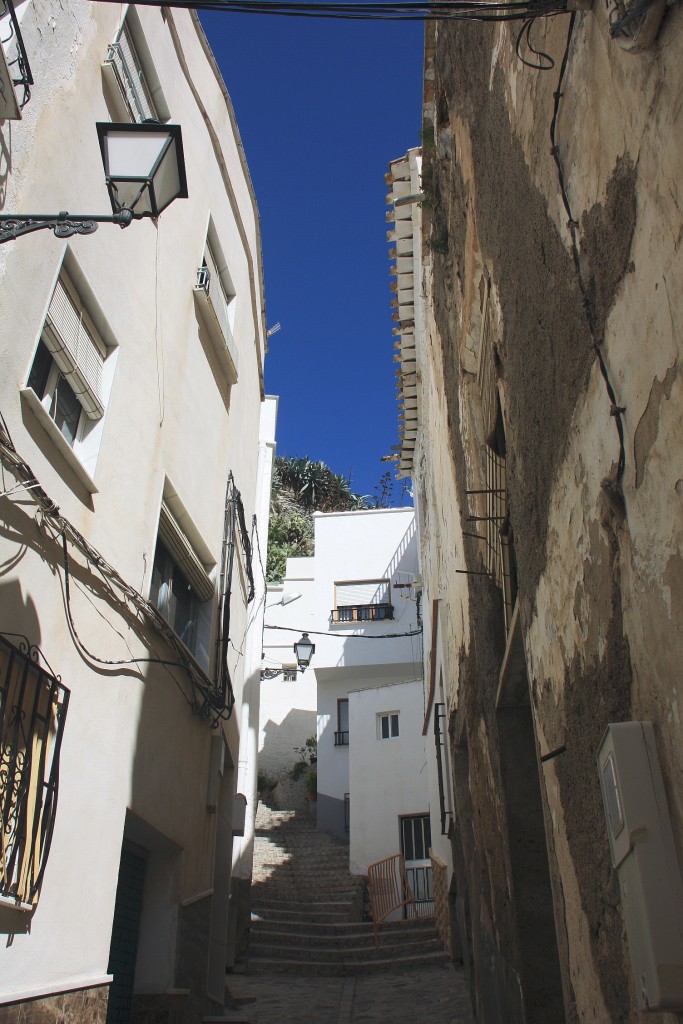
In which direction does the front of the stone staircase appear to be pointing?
toward the camera

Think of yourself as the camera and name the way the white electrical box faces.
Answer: facing to the left of the viewer

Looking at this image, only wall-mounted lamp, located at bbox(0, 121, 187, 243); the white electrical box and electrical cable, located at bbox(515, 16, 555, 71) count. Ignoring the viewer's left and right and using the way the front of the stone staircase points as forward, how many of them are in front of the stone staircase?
3

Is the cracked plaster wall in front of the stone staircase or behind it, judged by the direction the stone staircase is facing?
in front

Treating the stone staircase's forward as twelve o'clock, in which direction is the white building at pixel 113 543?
The white building is roughly at 12 o'clock from the stone staircase.

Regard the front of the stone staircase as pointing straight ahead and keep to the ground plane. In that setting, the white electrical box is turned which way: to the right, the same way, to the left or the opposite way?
to the right

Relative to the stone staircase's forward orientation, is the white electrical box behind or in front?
in front

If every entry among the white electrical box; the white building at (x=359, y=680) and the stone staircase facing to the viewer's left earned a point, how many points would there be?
1

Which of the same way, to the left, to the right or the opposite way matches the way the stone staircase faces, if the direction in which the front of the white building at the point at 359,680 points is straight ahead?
the same way

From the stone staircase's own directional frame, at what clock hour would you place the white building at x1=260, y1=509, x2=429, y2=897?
The white building is roughly at 6 o'clock from the stone staircase.

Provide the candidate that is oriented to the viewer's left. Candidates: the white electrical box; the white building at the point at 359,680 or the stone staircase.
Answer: the white electrical box

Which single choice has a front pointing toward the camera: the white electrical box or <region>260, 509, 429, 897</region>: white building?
the white building

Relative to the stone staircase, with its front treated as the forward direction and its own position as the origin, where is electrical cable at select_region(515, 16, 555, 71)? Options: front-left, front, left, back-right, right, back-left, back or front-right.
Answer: front

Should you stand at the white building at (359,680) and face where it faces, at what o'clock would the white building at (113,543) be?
the white building at (113,543) is roughly at 12 o'clock from the white building at (359,680).

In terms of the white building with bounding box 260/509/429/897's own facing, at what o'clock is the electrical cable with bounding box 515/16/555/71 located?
The electrical cable is roughly at 12 o'clock from the white building.
